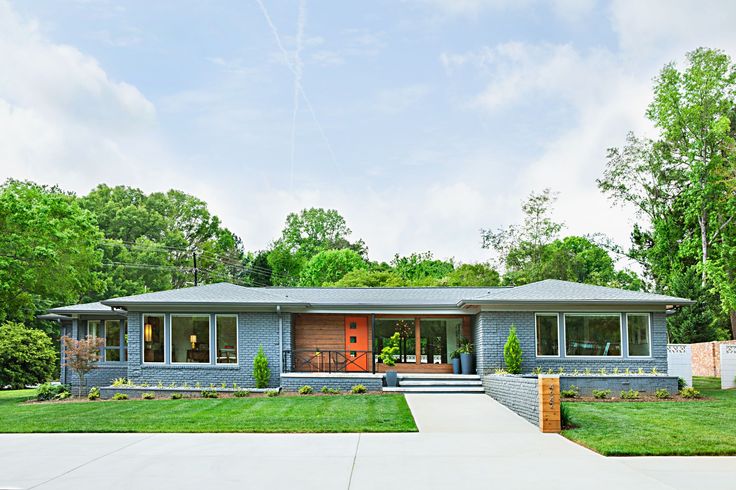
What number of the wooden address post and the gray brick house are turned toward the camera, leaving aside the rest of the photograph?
2

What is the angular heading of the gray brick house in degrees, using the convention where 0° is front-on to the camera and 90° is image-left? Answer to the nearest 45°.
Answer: approximately 0°

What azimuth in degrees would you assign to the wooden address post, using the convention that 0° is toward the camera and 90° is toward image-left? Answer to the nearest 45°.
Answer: approximately 0°

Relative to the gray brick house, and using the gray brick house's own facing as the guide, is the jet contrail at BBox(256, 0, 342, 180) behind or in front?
behind

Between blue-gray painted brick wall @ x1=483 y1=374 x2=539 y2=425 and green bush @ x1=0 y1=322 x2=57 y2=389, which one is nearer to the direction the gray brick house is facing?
the blue-gray painted brick wall

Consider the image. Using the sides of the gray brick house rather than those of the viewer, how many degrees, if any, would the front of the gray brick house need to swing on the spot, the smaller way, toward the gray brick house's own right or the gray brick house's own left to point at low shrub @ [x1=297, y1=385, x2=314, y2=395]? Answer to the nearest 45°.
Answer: approximately 45° to the gray brick house's own right

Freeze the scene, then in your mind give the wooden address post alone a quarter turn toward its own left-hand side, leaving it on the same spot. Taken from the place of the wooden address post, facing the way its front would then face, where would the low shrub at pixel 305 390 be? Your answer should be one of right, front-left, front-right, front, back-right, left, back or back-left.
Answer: back-left

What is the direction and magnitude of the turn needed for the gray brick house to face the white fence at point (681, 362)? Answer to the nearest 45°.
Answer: approximately 90° to its left

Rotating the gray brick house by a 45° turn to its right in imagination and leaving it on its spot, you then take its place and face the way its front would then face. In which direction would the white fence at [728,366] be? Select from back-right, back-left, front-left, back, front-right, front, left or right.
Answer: back-left
